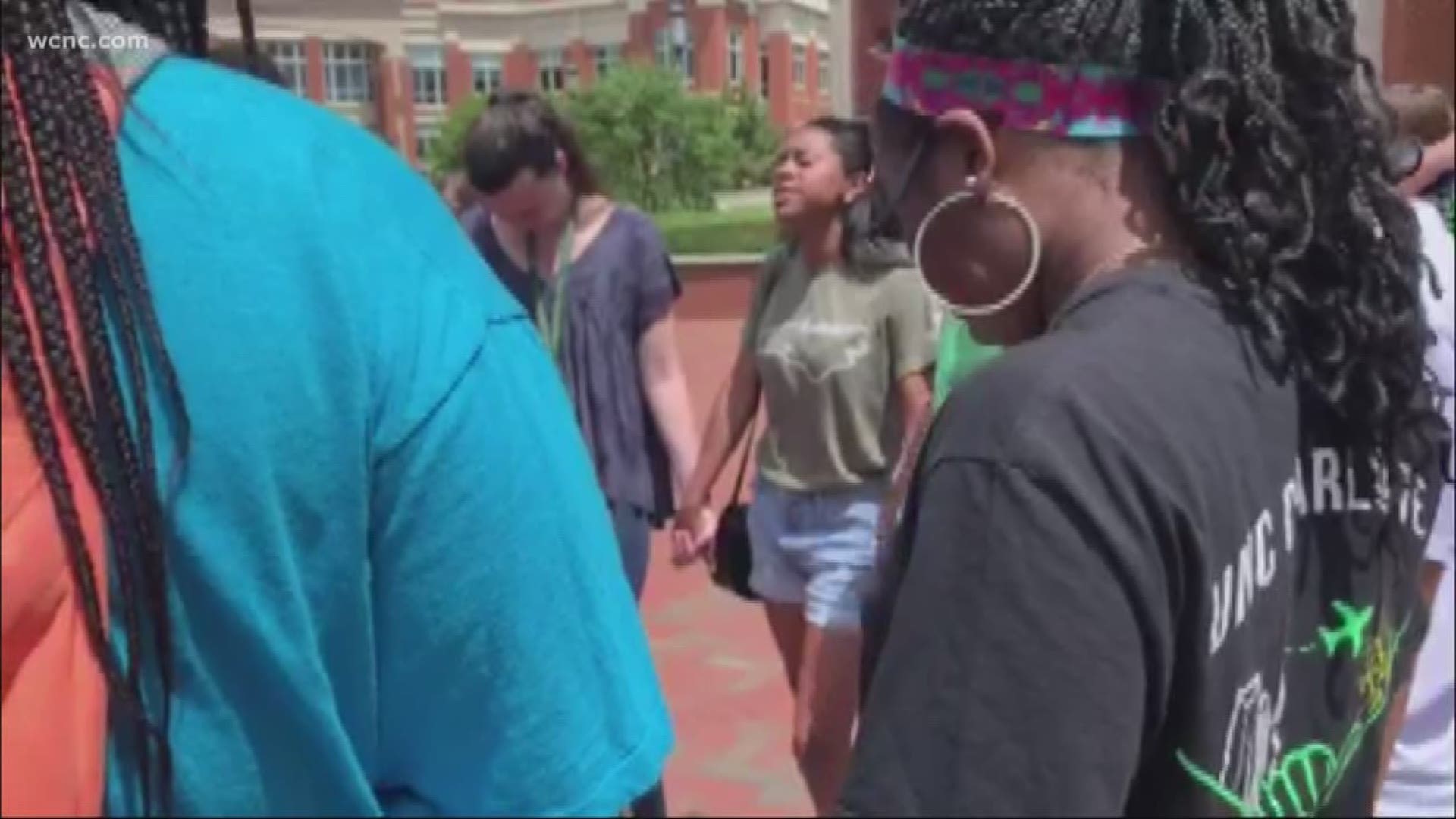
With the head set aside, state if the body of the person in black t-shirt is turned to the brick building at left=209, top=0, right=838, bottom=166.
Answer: yes

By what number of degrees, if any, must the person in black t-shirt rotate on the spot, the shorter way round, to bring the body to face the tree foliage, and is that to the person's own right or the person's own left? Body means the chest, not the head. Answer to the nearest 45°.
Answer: approximately 45° to the person's own right

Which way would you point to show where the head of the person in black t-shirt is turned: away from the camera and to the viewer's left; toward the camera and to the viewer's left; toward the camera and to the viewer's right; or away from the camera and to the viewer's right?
away from the camera and to the viewer's left

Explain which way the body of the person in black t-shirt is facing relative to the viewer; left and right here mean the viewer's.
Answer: facing away from the viewer and to the left of the viewer

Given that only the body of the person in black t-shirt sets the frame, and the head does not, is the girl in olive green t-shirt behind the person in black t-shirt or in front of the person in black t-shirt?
in front

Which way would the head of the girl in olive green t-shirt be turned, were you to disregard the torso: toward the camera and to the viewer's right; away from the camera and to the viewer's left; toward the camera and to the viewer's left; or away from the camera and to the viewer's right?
toward the camera and to the viewer's left

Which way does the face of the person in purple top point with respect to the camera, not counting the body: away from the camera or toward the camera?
toward the camera

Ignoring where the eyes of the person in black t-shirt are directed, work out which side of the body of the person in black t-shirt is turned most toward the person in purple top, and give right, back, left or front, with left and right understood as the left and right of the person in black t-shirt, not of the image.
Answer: front

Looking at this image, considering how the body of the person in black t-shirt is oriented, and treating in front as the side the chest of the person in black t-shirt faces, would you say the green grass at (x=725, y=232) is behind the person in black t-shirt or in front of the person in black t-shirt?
in front
